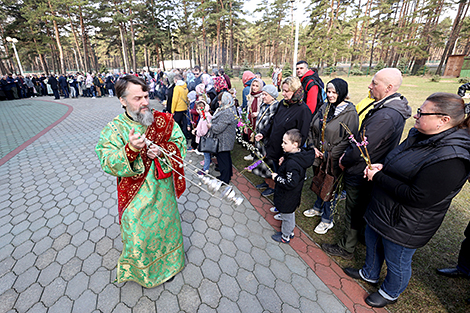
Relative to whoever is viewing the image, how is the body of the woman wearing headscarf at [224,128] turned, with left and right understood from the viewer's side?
facing to the left of the viewer

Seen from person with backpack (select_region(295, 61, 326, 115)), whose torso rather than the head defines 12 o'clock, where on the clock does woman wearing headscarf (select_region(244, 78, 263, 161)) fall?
The woman wearing headscarf is roughly at 2 o'clock from the person with backpack.

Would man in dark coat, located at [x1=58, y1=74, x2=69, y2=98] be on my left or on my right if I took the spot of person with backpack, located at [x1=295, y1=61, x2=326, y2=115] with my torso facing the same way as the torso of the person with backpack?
on my right

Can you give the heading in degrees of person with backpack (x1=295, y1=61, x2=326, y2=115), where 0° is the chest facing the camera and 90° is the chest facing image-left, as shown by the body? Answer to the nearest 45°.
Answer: approximately 45°

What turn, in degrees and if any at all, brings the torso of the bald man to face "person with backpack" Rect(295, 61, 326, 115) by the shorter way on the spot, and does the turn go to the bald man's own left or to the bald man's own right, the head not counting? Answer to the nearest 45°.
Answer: approximately 45° to the bald man's own right

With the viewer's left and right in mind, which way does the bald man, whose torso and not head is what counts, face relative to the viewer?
facing to the left of the viewer

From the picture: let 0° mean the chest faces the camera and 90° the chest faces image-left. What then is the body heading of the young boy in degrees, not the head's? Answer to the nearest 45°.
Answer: approximately 90°

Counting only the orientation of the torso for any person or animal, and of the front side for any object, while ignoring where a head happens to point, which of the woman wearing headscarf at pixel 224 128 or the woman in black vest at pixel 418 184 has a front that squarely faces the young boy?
the woman in black vest

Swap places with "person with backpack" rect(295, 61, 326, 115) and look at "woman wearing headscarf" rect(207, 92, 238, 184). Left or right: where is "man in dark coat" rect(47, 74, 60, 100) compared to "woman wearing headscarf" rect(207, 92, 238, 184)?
right
